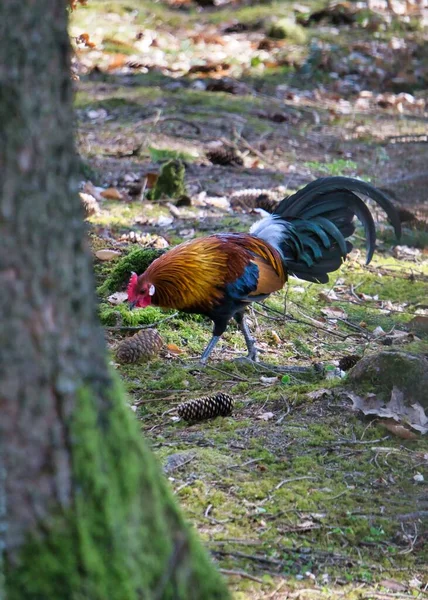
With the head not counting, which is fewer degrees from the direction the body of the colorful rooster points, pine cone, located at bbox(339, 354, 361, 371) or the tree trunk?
the tree trunk

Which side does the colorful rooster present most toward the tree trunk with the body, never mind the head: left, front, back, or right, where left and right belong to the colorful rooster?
left

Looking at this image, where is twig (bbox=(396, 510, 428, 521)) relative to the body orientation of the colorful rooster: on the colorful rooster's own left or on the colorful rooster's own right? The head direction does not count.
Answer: on the colorful rooster's own left

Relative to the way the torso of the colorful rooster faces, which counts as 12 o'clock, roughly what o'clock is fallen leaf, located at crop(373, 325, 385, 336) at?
The fallen leaf is roughly at 5 o'clock from the colorful rooster.

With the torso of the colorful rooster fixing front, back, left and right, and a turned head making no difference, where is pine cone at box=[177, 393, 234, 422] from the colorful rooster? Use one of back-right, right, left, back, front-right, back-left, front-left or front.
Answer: left

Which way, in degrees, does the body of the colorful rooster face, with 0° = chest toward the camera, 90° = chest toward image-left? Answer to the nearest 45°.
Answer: approximately 90°

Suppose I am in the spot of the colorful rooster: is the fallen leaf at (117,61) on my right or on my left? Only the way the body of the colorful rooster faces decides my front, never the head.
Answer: on my right

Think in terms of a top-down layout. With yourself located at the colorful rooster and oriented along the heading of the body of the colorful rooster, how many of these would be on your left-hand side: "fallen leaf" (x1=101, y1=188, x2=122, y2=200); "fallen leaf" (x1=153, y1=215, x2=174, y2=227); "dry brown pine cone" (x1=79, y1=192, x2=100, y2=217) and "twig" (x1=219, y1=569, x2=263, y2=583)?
1

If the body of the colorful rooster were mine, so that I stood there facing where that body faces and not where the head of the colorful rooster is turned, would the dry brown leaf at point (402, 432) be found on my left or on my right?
on my left

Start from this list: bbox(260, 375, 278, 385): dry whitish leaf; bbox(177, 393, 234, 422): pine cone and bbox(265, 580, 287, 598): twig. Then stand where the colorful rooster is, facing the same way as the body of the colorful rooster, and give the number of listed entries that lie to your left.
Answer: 3

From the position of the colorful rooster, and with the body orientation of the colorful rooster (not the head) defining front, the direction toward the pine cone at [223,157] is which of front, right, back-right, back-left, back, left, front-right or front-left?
right

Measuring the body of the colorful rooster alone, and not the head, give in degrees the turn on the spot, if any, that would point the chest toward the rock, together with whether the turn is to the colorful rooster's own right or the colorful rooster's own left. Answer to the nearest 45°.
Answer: approximately 135° to the colorful rooster's own left

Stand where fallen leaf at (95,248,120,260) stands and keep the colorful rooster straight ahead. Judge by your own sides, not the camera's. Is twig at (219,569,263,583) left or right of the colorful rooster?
right

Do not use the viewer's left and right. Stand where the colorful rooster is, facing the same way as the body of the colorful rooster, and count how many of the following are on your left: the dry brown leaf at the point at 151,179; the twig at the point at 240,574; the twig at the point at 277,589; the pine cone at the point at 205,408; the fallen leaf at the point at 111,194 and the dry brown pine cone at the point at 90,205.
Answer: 3

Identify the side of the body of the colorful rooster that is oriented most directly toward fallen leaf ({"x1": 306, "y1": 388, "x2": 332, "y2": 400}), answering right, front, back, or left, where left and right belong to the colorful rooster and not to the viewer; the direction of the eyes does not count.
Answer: left

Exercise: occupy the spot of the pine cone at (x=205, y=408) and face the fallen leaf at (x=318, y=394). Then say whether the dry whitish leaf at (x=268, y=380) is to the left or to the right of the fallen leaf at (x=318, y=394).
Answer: left
